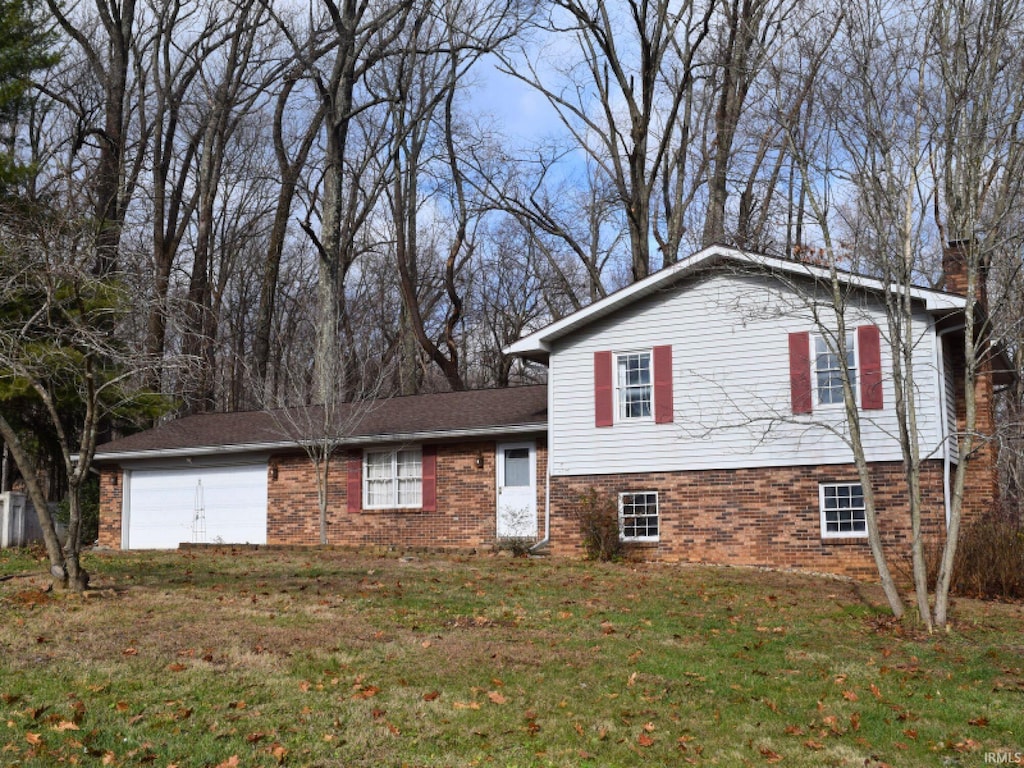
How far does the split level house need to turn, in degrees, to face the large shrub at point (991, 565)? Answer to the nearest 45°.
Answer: approximately 45° to its left

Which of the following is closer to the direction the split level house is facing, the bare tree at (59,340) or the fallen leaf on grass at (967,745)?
the fallen leaf on grass

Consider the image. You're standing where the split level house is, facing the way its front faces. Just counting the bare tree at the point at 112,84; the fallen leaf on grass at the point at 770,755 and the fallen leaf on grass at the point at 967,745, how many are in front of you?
2

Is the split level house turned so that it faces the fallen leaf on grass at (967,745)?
yes

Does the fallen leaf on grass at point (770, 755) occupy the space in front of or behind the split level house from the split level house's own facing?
in front

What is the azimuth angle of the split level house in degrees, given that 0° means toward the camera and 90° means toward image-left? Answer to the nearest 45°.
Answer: approximately 0°

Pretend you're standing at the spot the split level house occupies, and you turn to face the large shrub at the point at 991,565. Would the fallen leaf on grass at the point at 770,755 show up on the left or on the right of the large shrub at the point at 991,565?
right

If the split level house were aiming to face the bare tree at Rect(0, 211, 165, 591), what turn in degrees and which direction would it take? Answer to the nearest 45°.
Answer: approximately 45° to its right

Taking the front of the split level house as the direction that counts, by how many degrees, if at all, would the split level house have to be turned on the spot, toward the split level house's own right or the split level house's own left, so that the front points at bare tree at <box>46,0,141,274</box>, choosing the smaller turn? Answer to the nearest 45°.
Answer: approximately 135° to the split level house's own right

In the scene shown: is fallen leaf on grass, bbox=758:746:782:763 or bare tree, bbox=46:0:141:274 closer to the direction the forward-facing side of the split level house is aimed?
the fallen leaf on grass

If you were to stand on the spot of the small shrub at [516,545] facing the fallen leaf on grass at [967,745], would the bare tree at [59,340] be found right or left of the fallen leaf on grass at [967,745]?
right

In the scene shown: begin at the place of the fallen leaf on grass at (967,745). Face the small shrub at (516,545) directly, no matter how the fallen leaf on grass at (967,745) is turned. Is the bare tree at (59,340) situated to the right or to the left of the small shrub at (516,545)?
left
